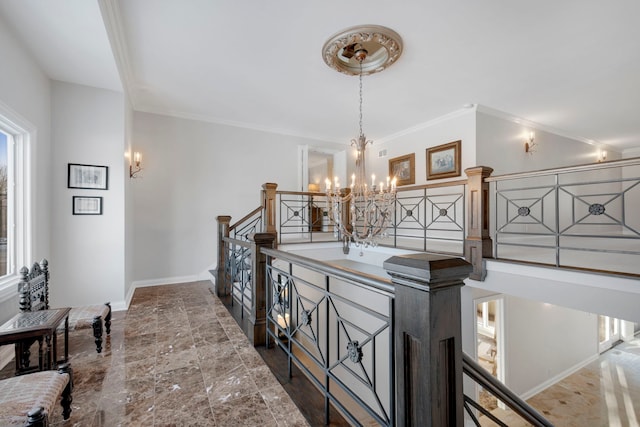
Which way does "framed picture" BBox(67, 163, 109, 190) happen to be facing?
toward the camera

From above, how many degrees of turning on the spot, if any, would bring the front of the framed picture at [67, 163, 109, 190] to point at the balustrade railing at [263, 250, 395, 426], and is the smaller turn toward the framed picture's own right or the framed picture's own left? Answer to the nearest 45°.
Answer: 0° — it already faces it

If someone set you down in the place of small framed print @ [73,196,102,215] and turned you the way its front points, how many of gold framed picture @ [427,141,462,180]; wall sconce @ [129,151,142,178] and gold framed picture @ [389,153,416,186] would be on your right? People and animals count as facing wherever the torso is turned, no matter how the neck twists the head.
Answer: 0

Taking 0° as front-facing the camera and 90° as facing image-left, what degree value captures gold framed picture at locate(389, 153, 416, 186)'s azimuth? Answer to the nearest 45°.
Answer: approximately 45°

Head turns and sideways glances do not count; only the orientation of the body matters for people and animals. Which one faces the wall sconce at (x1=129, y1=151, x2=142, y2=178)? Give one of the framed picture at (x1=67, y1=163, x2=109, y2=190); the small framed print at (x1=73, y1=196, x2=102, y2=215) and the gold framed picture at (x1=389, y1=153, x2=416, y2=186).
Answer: the gold framed picture

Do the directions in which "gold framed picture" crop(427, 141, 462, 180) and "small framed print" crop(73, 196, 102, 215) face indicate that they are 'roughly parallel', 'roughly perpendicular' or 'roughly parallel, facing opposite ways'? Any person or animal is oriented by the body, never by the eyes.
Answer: roughly perpendicular

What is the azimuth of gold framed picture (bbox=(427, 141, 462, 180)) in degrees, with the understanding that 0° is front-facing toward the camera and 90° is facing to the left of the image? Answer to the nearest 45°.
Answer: approximately 45°

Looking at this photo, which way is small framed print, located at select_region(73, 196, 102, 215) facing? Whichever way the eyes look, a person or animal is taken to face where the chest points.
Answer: toward the camera

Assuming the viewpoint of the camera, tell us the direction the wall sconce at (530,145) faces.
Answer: facing the viewer and to the right of the viewer

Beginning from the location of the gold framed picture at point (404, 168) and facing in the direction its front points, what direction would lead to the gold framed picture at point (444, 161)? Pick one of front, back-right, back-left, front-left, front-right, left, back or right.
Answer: left
